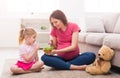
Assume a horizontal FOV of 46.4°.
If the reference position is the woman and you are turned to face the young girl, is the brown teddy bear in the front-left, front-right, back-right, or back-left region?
back-left

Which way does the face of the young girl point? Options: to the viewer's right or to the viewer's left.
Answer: to the viewer's right

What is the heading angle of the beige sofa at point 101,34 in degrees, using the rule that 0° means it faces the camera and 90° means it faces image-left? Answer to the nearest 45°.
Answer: approximately 45°

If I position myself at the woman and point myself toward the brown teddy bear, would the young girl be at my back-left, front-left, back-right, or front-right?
back-right

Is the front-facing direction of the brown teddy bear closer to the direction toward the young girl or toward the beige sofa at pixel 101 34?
the young girl
